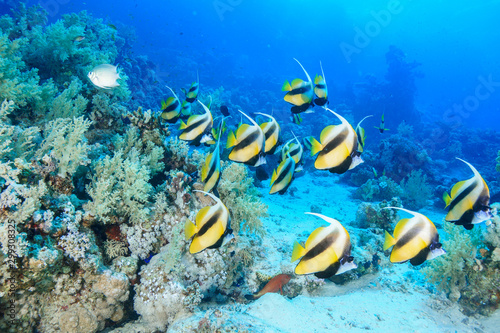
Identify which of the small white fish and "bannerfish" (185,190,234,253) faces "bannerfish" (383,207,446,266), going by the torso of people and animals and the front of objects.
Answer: "bannerfish" (185,190,234,253)

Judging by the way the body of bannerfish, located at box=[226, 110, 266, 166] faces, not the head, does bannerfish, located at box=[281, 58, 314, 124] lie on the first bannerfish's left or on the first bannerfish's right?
on the first bannerfish's left

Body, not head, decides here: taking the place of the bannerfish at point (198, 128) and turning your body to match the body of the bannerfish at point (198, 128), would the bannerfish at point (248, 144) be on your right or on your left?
on your right

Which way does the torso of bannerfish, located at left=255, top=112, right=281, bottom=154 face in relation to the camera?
to the viewer's right

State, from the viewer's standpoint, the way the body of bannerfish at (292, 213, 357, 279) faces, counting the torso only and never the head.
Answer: to the viewer's right

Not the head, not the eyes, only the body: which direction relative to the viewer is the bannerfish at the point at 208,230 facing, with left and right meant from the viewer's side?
facing to the right of the viewer

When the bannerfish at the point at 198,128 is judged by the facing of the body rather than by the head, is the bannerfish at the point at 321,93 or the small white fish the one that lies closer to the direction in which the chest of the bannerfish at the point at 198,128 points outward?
the bannerfish

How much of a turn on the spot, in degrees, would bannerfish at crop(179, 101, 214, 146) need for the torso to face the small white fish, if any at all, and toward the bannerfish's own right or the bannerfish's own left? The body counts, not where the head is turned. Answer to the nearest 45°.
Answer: approximately 135° to the bannerfish's own left
